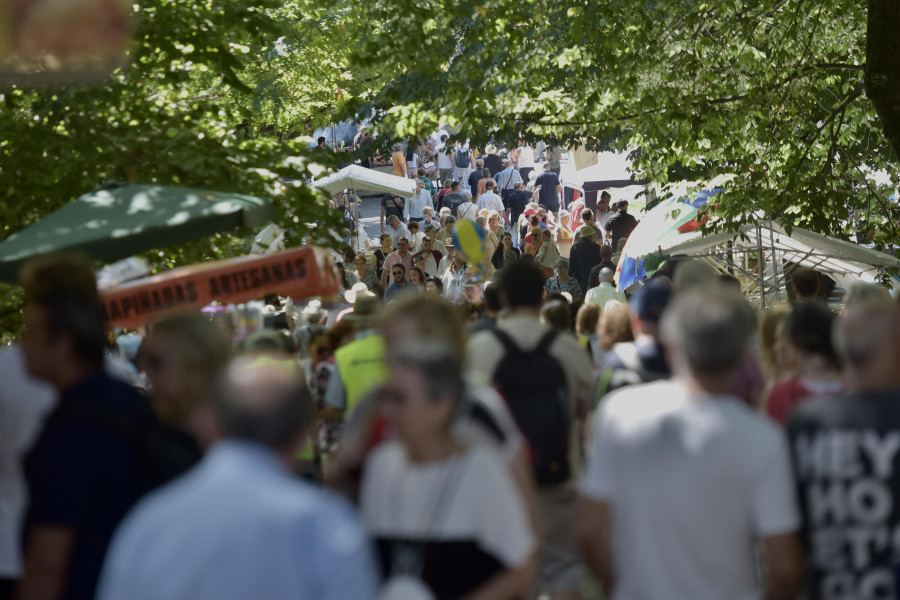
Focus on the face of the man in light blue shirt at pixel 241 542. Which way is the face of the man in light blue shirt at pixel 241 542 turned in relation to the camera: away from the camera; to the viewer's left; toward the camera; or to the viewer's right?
away from the camera

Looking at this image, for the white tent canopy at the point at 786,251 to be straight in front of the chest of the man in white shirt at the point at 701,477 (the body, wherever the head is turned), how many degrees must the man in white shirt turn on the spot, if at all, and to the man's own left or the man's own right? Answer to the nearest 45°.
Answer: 0° — they already face it

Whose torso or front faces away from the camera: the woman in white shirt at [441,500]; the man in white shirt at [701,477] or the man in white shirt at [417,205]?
the man in white shirt at [701,477]

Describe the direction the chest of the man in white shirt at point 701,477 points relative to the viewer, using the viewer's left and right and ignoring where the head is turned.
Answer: facing away from the viewer
